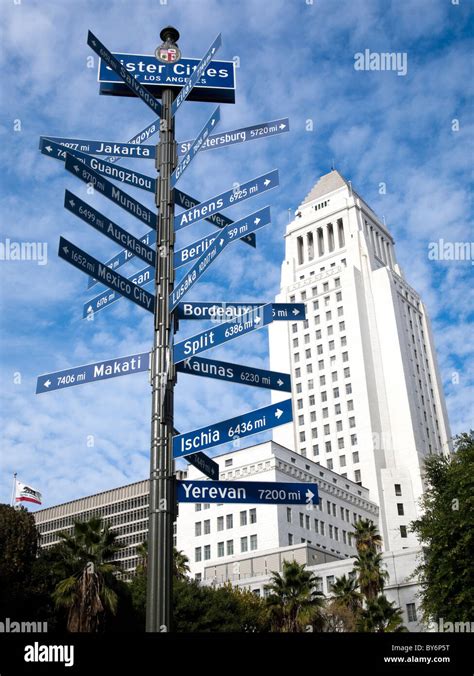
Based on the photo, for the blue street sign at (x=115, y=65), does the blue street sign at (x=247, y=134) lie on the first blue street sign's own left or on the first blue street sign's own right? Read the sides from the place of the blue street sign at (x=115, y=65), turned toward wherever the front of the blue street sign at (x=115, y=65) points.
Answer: on the first blue street sign's own left

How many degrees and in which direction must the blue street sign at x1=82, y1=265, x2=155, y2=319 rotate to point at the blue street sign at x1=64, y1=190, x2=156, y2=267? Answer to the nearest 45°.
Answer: approximately 45° to its left

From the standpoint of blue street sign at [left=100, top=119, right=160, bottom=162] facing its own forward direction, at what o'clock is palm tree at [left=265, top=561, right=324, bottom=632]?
The palm tree is roughly at 5 o'clock from the blue street sign.

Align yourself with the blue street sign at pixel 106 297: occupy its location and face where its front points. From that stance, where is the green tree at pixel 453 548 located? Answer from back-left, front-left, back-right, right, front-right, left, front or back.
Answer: back

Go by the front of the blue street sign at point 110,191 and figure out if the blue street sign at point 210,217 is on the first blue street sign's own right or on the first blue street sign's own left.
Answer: on the first blue street sign's own left

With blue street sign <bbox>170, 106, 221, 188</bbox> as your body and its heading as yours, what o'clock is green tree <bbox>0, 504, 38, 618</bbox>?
The green tree is roughly at 4 o'clock from the blue street sign.
